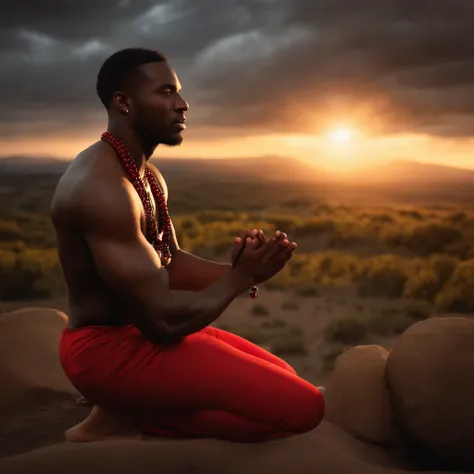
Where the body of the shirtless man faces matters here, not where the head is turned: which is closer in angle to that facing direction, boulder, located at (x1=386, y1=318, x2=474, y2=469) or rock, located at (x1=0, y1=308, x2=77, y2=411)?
the boulder

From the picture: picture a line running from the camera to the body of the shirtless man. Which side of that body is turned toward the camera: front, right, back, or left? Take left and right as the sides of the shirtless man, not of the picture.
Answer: right

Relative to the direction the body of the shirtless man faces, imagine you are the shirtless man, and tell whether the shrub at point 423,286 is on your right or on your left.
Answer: on your left

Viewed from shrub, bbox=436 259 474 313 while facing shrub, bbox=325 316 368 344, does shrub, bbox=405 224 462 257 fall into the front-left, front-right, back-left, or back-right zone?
back-right

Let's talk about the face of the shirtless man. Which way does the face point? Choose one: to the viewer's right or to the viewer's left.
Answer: to the viewer's right

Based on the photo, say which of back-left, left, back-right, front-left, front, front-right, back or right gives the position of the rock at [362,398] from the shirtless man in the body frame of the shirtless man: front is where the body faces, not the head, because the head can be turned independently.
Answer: front-left

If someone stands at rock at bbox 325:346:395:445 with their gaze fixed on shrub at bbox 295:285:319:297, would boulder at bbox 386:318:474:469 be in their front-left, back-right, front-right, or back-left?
back-right

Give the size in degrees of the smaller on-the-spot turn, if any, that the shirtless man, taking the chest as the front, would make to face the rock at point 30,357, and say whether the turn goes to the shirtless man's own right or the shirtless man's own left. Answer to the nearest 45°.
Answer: approximately 135° to the shirtless man's own left
